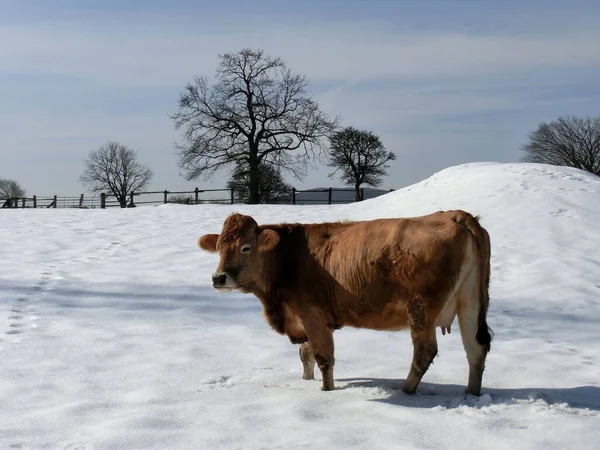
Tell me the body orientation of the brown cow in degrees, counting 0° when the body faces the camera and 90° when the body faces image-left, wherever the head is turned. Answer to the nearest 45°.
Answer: approximately 90°
